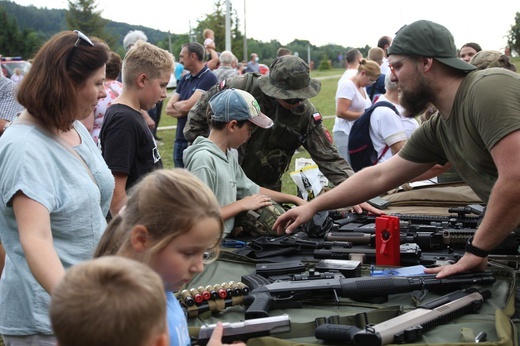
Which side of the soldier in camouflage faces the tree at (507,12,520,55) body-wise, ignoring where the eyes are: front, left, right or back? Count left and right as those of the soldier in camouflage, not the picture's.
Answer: back

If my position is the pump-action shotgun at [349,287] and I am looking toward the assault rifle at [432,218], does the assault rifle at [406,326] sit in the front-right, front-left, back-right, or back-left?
back-right

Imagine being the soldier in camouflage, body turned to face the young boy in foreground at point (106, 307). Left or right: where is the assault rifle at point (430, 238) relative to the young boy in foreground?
left

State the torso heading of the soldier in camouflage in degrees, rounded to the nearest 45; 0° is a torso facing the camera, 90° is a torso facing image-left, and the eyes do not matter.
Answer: approximately 0°

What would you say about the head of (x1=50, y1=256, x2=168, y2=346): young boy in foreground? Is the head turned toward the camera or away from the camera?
away from the camera

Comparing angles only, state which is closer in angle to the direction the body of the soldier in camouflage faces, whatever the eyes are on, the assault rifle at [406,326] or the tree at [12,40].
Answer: the assault rifle

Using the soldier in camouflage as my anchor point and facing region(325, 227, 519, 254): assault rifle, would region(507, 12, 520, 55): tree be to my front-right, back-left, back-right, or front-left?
back-left

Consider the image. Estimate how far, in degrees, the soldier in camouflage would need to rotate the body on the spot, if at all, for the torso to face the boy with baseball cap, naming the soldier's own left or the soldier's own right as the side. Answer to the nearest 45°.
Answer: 0° — they already face them

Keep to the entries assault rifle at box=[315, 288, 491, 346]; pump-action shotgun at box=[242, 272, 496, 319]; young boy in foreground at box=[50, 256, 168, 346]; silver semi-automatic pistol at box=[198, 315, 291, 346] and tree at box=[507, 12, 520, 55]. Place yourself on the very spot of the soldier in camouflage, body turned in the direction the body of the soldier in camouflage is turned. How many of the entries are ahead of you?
4

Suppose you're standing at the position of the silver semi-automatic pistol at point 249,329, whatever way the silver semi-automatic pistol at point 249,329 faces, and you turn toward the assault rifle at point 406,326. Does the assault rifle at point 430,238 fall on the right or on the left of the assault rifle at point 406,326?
left

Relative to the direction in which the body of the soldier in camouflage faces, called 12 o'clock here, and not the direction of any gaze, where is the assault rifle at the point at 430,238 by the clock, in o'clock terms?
The assault rifle is roughly at 11 o'clock from the soldier in camouflage.
